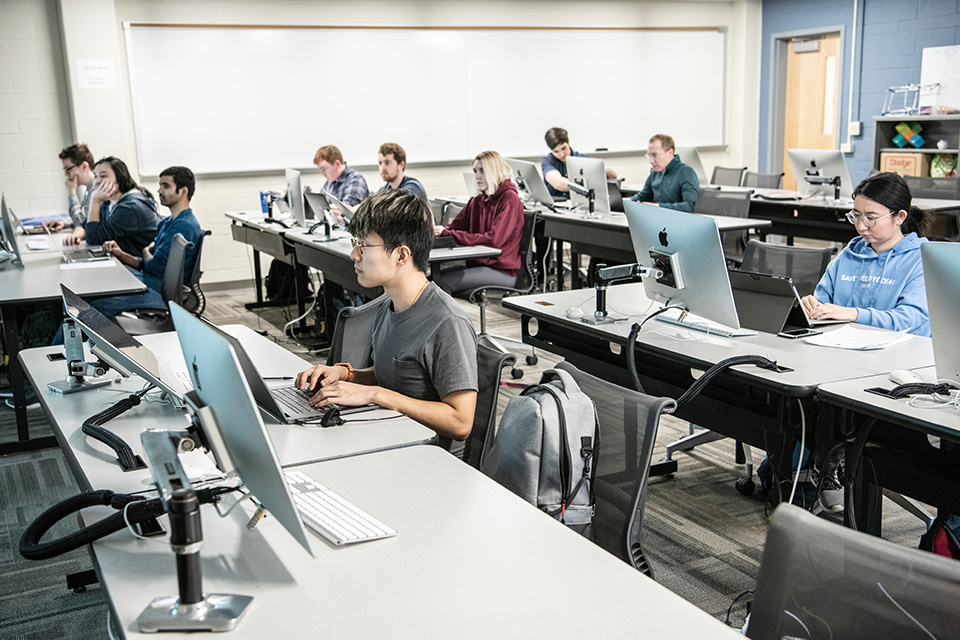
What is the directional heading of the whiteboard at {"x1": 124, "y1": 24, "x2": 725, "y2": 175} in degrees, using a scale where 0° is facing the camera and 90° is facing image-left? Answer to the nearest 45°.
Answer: approximately 0°

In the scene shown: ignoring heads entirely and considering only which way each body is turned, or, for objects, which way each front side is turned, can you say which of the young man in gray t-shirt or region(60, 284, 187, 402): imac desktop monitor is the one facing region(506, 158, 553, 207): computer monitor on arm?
the imac desktop monitor

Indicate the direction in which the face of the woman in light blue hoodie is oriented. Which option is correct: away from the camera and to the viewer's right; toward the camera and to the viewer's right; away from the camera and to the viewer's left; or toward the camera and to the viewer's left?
toward the camera and to the viewer's left

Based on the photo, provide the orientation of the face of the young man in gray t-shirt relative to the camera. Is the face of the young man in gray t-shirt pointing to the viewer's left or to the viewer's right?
to the viewer's left

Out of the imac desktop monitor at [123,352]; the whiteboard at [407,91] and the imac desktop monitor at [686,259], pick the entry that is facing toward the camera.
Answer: the whiteboard

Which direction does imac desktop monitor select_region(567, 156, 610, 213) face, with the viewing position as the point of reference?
facing away from the viewer and to the right of the viewer

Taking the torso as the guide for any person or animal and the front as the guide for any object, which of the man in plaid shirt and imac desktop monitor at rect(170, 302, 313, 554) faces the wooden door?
the imac desktop monitor

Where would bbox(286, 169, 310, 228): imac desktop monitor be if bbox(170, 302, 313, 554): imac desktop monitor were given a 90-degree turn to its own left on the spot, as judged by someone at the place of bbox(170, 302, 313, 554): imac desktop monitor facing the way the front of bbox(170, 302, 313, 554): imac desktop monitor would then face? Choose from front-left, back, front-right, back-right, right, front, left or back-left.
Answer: front-right

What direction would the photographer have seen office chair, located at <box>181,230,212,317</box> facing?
facing to the left of the viewer

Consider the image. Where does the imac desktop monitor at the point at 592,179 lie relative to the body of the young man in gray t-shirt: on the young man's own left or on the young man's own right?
on the young man's own right

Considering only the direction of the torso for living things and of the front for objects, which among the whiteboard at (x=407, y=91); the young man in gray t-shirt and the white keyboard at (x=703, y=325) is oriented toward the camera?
the whiteboard
